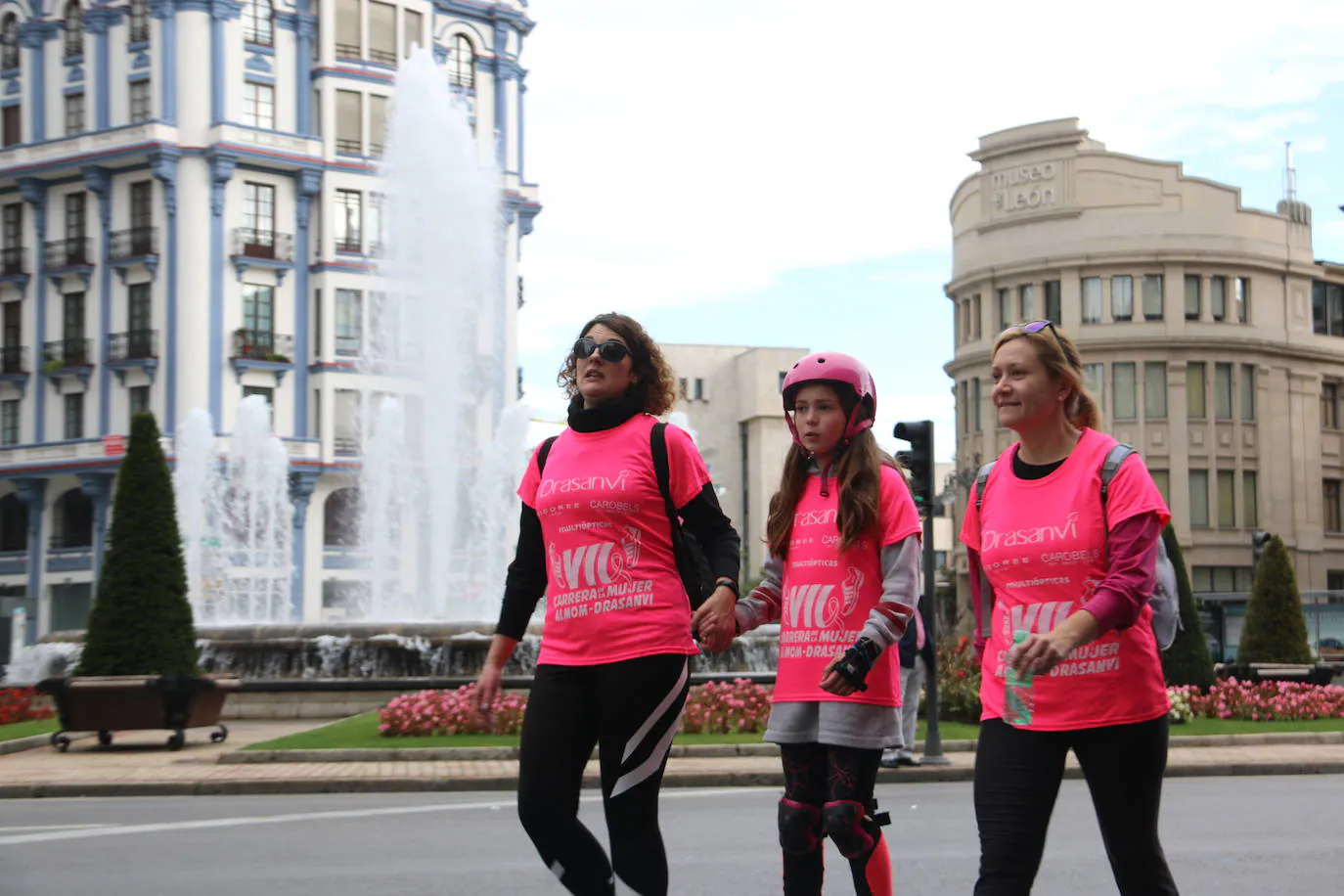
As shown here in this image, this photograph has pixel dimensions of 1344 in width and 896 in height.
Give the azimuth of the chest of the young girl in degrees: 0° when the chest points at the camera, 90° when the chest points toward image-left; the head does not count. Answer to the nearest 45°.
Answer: approximately 45°

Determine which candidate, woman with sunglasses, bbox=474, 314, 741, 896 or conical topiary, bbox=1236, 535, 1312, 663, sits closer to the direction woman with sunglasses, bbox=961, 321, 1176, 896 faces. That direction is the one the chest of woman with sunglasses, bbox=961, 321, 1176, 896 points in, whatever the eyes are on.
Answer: the woman with sunglasses

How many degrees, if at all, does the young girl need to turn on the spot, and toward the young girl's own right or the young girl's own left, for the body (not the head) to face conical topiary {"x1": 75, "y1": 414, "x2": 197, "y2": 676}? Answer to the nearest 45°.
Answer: approximately 90° to the young girl's own right

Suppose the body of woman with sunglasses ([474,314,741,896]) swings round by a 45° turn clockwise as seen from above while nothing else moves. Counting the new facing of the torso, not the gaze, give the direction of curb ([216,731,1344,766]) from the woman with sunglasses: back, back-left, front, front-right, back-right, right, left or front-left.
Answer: right

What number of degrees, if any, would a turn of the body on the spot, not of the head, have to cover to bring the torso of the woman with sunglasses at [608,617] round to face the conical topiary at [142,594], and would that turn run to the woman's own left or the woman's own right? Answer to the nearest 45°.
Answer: approximately 135° to the woman's own right

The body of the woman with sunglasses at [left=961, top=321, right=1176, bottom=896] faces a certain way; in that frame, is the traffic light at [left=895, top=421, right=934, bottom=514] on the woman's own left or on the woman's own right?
on the woman's own right

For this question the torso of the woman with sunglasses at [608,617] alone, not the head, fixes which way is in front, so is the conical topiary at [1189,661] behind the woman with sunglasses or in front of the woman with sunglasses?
behind

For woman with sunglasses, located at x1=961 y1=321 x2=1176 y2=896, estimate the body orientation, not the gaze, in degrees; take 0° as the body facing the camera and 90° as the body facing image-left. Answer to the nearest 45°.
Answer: approximately 45°

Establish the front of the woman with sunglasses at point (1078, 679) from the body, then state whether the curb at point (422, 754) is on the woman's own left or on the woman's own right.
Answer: on the woman's own right

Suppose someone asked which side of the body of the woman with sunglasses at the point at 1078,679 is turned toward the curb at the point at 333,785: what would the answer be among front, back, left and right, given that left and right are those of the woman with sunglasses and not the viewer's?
right
